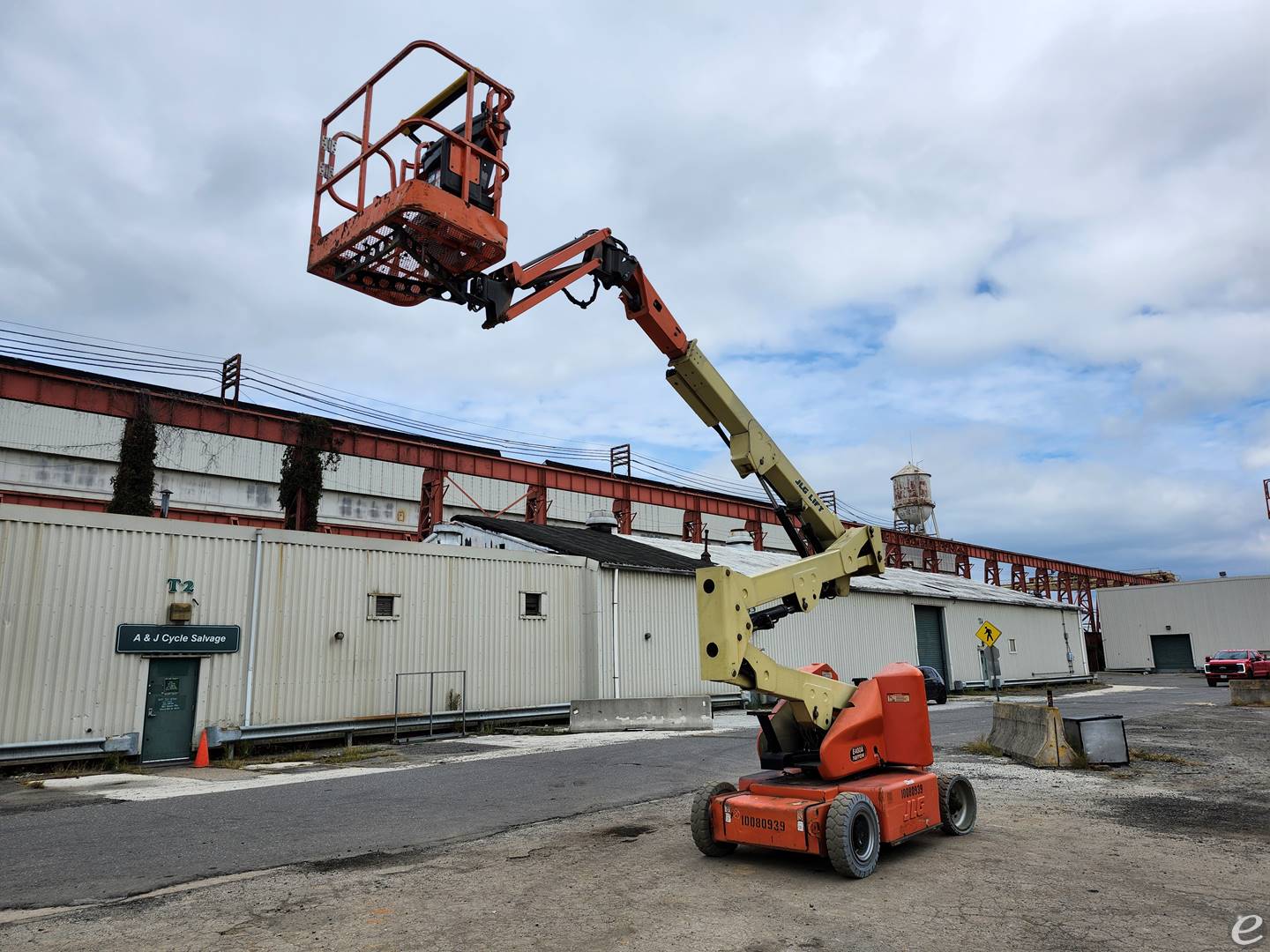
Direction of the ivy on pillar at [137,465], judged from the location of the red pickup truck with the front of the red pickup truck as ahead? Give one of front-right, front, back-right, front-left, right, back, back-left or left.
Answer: front

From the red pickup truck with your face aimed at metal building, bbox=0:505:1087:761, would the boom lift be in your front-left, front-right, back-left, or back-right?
front-left

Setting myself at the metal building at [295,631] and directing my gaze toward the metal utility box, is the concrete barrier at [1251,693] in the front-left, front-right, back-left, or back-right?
front-left

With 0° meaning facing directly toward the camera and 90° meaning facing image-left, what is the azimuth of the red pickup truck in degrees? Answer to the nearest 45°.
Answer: approximately 45°

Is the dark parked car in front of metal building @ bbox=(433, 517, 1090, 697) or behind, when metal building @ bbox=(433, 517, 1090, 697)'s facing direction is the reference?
in front

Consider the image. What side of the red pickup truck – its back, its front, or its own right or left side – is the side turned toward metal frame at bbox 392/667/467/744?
front

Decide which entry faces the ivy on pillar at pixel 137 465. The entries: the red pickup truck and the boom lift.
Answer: the red pickup truck

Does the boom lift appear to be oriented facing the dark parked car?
no

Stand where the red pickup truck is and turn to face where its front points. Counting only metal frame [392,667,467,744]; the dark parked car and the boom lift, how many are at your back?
0

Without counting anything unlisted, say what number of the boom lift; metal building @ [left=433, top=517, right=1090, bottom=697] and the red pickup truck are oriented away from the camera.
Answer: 0
